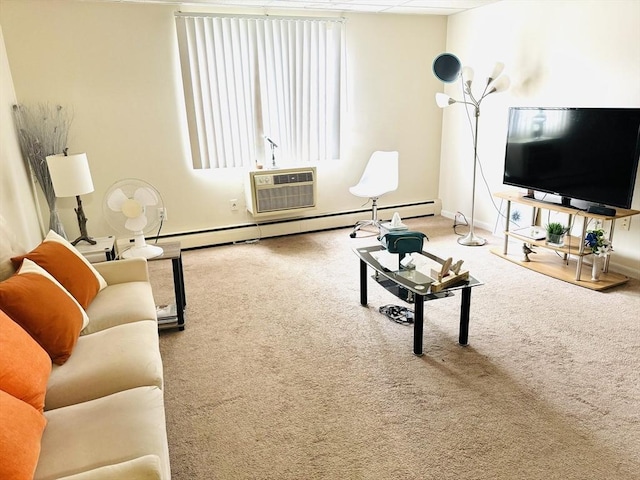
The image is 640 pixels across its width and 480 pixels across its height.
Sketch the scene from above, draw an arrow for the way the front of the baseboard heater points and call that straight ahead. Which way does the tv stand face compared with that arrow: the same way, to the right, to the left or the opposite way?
to the right

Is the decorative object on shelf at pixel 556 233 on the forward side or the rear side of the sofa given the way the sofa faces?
on the forward side

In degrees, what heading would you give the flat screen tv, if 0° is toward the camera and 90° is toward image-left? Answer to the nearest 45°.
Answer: approximately 45°

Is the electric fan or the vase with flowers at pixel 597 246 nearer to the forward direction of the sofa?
the vase with flowers

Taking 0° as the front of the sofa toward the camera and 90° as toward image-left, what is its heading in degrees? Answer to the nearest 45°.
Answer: approximately 270°

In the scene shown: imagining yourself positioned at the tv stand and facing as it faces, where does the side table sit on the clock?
The side table is roughly at 12 o'clock from the tv stand.

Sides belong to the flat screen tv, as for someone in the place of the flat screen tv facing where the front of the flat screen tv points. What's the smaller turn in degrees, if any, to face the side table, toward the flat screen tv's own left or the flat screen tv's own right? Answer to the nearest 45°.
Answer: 0° — it already faces it

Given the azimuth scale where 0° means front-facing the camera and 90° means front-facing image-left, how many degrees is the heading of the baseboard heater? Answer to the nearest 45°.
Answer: approximately 0°

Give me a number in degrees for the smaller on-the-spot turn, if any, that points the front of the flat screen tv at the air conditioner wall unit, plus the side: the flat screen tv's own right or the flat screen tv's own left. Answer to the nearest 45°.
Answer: approximately 45° to the flat screen tv's own right

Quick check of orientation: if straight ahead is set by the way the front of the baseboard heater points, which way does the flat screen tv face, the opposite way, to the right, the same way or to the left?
to the right

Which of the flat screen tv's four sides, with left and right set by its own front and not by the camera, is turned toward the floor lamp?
right

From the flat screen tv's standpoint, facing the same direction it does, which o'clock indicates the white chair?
The white chair is roughly at 2 o'clock from the flat screen tv.

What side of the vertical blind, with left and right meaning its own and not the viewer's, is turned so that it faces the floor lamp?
left
